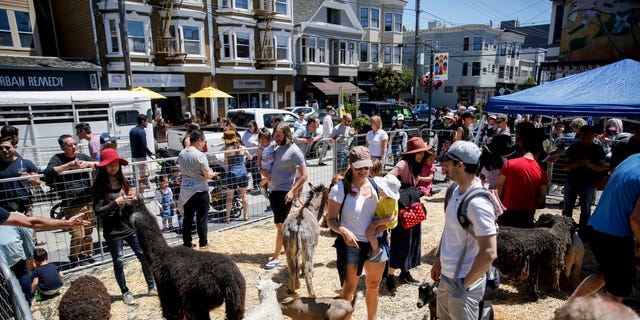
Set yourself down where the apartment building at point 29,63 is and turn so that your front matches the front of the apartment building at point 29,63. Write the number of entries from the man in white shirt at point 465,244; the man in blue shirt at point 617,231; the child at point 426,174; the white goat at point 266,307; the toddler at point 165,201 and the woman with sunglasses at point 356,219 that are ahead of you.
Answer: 6

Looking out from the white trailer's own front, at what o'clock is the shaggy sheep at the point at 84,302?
The shaggy sheep is roughly at 3 o'clock from the white trailer.

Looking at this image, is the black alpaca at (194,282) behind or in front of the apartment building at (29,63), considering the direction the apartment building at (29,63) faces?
in front

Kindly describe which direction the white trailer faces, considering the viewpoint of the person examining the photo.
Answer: facing to the right of the viewer

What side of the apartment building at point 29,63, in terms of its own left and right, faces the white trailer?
front

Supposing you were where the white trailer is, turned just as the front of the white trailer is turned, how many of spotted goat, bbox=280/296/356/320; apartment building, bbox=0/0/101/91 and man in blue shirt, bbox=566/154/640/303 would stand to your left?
1

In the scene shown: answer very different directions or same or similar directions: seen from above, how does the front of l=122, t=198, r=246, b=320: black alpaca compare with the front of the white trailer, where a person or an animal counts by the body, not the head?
very different directions

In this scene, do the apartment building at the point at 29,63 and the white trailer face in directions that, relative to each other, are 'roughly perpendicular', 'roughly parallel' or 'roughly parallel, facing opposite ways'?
roughly perpendicular

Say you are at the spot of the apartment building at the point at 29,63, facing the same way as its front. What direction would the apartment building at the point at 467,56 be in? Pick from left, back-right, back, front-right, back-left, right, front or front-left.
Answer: left

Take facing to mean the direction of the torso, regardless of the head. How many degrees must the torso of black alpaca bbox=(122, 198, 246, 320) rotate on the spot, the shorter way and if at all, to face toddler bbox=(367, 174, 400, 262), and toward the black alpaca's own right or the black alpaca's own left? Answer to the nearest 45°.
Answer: approximately 180°

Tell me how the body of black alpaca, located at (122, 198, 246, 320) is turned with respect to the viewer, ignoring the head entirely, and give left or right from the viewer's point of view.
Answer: facing to the left of the viewer

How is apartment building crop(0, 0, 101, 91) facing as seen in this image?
toward the camera

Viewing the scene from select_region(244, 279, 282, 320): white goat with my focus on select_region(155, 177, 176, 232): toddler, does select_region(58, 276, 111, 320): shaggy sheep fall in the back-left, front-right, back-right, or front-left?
front-left

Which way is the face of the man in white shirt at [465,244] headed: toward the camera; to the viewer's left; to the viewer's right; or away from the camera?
to the viewer's left

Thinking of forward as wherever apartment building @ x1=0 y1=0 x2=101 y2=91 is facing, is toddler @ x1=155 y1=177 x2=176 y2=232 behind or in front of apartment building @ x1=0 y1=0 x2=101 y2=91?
in front

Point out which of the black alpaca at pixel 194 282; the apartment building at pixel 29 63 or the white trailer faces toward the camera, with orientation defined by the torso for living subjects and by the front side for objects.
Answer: the apartment building
